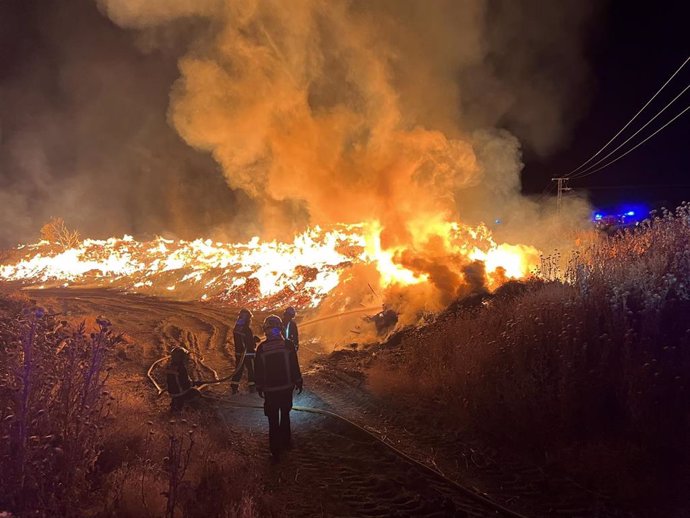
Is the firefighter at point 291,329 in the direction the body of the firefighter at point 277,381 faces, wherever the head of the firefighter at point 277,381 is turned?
yes

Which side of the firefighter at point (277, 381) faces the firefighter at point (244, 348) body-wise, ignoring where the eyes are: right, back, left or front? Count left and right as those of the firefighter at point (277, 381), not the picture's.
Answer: front

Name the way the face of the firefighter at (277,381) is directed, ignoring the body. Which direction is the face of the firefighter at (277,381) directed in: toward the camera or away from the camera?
away from the camera

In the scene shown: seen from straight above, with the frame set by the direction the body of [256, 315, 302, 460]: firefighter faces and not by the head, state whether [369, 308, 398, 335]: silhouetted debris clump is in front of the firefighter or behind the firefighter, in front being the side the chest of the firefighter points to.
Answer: in front

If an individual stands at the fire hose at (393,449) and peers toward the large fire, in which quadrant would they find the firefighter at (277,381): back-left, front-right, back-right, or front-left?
front-left

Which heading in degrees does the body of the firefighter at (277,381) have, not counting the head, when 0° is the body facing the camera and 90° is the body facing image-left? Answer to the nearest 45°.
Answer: approximately 180°

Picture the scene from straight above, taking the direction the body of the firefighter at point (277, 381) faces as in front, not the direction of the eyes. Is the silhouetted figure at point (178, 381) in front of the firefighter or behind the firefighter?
in front

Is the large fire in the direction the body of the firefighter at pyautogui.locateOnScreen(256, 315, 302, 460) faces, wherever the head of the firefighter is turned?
yes
